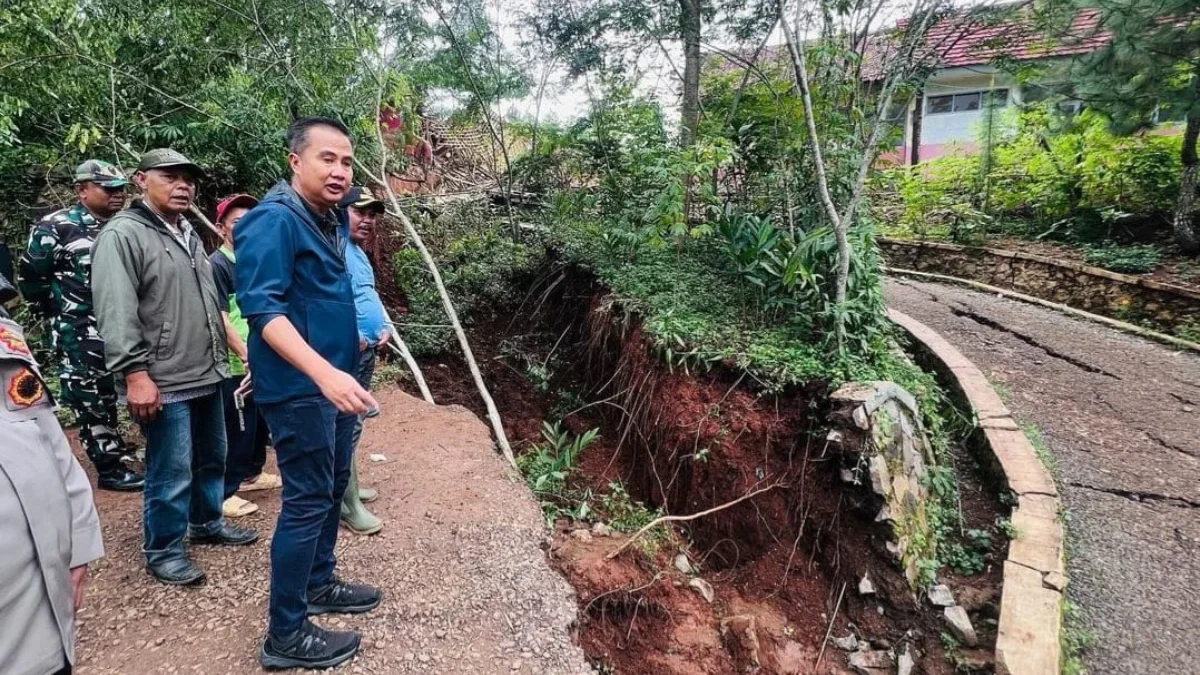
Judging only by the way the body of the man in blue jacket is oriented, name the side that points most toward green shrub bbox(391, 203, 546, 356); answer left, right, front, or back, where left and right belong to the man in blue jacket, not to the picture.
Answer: left

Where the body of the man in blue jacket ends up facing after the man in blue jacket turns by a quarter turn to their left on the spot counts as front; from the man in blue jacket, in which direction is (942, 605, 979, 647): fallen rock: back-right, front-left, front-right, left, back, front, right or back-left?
right

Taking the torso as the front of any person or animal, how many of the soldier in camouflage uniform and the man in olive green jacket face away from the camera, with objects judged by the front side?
0

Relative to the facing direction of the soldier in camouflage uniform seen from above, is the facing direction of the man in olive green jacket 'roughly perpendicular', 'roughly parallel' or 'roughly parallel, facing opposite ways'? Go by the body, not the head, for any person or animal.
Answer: roughly parallel

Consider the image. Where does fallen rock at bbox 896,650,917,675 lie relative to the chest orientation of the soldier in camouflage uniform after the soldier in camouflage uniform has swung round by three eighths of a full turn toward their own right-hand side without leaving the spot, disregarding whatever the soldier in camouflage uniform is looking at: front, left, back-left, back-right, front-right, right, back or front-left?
back-left

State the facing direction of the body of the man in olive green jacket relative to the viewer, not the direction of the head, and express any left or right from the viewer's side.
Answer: facing the viewer and to the right of the viewer

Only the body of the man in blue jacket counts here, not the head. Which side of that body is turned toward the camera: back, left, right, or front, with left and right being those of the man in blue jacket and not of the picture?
right

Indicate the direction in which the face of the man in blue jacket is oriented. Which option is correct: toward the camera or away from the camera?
toward the camera

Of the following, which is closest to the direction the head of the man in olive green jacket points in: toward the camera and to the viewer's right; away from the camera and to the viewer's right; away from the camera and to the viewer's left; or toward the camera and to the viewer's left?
toward the camera and to the viewer's right

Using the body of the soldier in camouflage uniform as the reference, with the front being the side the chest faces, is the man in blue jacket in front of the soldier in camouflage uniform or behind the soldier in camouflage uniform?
in front

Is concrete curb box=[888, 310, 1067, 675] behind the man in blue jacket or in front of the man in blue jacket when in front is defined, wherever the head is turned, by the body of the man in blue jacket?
in front

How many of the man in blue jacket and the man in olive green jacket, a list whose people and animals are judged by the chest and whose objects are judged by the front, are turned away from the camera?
0
